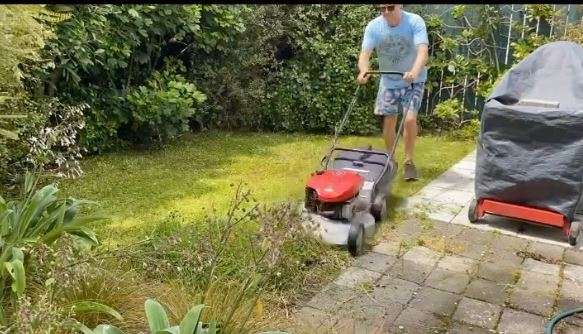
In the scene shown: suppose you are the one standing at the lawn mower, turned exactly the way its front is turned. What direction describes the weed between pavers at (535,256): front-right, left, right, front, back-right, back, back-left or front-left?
back-left

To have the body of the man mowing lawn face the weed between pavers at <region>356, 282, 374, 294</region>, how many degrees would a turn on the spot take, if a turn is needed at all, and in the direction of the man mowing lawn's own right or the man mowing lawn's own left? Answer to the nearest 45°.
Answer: approximately 45° to the man mowing lawn's own left

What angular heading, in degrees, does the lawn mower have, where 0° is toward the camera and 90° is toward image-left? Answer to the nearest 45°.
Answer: approximately 45°

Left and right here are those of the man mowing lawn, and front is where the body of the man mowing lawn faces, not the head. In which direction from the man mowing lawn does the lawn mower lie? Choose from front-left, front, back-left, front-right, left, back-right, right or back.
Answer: front-left

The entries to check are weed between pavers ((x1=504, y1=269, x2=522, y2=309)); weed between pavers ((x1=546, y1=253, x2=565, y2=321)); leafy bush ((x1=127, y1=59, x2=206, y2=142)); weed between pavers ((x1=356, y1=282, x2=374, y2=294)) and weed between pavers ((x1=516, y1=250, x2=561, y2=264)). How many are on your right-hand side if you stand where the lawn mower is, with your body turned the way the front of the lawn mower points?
1

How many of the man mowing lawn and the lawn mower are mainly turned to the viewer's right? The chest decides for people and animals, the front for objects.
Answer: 0

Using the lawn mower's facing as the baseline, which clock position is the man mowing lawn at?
The man mowing lawn is roughly at 5 o'clock from the lawn mower.

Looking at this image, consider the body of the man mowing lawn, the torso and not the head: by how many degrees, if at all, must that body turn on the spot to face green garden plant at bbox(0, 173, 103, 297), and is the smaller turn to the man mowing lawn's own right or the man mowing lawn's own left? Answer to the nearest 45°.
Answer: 0° — they already face it

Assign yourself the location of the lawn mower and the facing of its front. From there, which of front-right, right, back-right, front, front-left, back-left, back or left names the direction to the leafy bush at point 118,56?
right

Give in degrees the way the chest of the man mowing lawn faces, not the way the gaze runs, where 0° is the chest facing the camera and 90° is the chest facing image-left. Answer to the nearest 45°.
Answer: approximately 45°

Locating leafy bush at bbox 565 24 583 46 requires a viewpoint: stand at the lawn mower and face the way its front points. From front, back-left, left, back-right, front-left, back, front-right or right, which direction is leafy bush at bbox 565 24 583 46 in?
back

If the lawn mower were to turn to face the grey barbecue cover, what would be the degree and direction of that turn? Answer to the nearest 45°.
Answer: approximately 135° to its left
